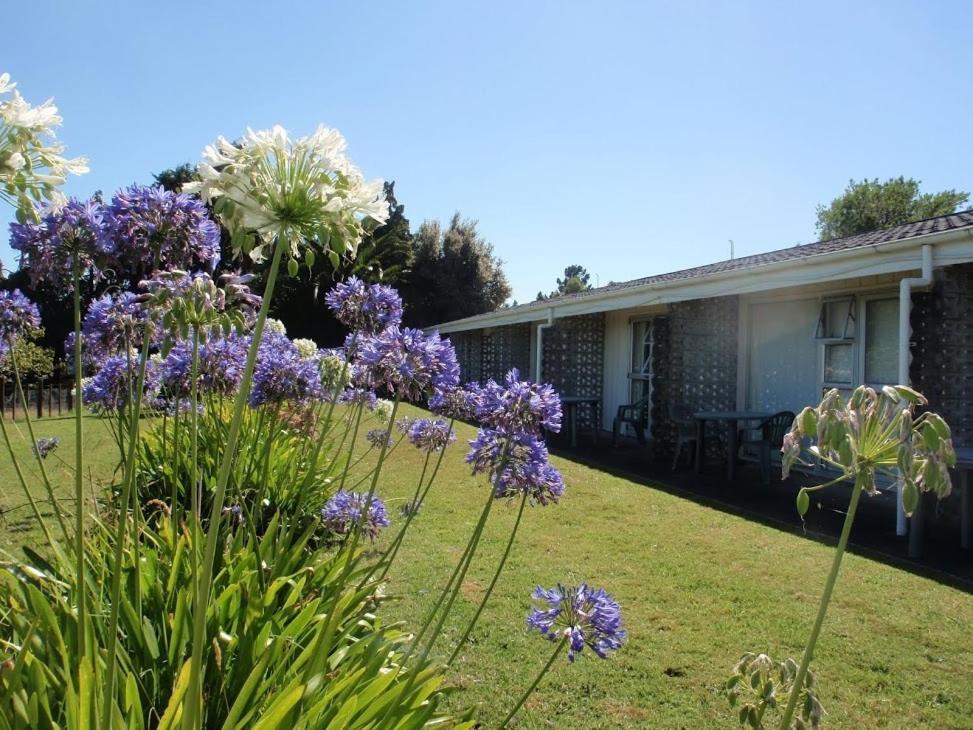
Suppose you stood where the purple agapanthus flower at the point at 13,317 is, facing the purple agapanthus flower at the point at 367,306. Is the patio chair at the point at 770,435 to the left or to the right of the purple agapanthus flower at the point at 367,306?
left

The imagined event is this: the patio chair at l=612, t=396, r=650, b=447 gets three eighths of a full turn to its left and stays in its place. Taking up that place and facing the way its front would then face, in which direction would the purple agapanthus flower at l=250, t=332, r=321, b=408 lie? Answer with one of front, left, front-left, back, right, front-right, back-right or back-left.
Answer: front-right

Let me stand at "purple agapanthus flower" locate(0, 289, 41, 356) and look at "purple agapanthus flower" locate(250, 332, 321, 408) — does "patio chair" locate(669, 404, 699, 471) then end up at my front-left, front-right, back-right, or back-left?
front-left

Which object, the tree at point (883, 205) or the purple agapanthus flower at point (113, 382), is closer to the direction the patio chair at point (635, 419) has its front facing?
the purple agapanthus flower

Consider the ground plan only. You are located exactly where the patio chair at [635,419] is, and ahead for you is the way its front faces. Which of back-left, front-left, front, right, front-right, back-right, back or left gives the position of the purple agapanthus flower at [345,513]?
left

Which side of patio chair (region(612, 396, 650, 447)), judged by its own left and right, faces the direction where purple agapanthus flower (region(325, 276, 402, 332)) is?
left

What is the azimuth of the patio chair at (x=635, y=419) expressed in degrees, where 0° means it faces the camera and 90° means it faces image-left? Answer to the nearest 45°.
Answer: approximately 90°

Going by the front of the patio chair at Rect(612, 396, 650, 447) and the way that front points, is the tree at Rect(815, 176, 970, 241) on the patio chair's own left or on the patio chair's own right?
on the patio chair's own right
